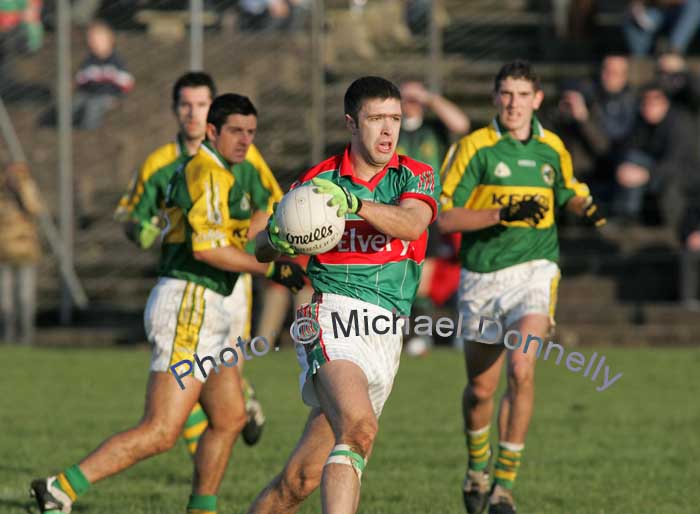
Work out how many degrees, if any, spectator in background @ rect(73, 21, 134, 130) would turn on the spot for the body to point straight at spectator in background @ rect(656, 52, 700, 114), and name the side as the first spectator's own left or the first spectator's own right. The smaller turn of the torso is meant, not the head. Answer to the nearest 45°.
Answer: approximately 90° to the first spectator's own left

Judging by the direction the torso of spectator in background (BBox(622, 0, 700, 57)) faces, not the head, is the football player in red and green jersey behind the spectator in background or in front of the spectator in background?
in front

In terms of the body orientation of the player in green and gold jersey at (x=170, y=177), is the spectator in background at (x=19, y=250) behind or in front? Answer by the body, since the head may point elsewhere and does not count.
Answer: behind

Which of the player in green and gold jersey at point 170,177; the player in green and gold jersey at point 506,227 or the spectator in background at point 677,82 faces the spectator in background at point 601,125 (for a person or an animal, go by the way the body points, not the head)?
the spectator in background at point 677,82

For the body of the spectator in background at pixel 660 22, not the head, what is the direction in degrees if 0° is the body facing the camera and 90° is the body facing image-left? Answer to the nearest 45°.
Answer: approximately 0°

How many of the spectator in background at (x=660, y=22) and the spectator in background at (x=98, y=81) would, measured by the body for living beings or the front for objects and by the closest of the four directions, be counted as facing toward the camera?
2

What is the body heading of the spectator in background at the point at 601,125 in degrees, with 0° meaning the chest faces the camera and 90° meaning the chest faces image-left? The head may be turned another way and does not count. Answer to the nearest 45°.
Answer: approximately 45°

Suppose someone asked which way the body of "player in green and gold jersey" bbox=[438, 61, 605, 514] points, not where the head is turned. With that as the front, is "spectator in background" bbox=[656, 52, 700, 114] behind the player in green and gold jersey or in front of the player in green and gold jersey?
behind
